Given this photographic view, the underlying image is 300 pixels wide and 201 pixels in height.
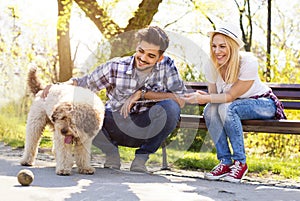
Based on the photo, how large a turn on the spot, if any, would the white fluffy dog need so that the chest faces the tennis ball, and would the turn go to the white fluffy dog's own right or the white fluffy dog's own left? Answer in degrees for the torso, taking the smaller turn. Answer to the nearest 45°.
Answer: approximately 90° to the white fluffy dog's own right

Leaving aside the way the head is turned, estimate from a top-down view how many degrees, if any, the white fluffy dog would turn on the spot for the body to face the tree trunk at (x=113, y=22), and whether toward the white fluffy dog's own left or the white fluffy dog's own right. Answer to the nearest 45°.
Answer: approximately 135° to the white fluffy dog's own left

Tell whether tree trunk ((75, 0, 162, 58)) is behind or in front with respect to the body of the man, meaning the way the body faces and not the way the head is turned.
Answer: behind

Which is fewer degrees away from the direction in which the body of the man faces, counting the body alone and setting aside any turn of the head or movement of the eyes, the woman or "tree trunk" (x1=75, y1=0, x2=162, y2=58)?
the woman

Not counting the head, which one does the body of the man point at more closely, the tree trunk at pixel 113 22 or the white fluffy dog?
the white fluffy dog

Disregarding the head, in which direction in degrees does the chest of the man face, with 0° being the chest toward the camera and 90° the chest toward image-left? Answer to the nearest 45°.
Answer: approximately 0°

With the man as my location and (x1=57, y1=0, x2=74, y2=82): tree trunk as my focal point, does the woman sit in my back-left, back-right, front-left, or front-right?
back-right

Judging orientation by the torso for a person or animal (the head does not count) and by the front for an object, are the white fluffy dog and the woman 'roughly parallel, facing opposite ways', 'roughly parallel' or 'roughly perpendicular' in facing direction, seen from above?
roughly perpendicular

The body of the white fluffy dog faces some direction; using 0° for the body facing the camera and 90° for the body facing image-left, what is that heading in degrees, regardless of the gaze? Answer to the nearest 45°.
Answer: approximately 315°
